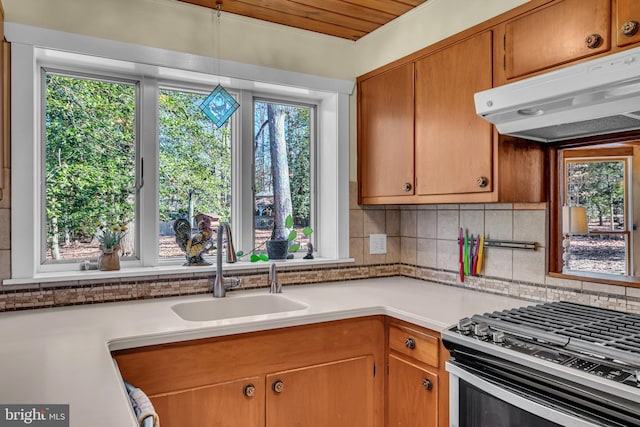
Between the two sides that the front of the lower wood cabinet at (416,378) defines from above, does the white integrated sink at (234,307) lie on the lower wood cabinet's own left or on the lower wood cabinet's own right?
on the lower wood cabinet's own right

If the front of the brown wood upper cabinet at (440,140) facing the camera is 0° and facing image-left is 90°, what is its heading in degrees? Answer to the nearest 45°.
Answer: approximately 45°

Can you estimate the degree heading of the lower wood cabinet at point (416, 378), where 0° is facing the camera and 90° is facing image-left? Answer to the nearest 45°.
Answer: approximately 45°

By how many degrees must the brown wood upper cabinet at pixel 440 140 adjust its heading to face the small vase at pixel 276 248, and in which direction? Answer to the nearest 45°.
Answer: approximately 45° to its right

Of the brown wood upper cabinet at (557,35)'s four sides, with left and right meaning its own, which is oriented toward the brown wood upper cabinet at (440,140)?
right

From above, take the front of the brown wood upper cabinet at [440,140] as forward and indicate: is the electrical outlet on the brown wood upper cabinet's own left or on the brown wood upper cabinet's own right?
on the brown wood upper cabinet's own right

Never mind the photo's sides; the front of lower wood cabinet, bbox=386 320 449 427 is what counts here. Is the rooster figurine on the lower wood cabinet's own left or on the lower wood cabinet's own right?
on the lower wood cabinet's own right

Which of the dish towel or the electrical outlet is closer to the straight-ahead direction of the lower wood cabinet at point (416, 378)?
the dish towel

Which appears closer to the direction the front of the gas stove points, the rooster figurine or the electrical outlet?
the rooster figurine
